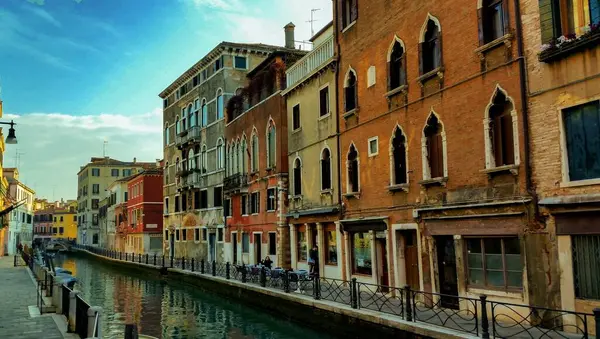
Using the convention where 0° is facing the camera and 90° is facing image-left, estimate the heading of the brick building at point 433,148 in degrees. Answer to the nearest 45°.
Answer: approximately 45°

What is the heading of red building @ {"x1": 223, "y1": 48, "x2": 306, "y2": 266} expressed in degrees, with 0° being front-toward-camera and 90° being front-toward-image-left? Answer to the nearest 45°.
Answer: approximately 45°

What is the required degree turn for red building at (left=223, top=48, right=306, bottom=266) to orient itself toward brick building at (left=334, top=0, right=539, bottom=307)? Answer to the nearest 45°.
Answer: approximately 45° to its left

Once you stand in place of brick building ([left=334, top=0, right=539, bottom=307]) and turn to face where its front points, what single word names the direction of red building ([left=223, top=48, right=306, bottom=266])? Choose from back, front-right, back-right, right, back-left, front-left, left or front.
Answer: right

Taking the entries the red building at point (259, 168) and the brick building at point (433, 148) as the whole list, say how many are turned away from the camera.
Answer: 0
